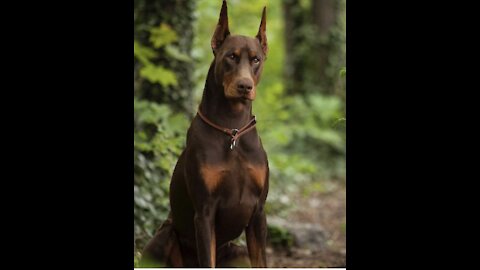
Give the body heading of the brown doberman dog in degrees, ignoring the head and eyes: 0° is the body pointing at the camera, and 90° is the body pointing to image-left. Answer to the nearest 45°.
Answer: approximately 315°
